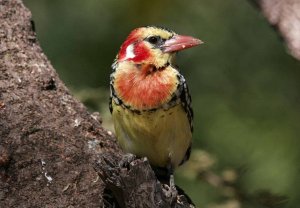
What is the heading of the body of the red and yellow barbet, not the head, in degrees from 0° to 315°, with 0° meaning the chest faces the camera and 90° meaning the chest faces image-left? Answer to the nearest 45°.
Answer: approximately 0°
